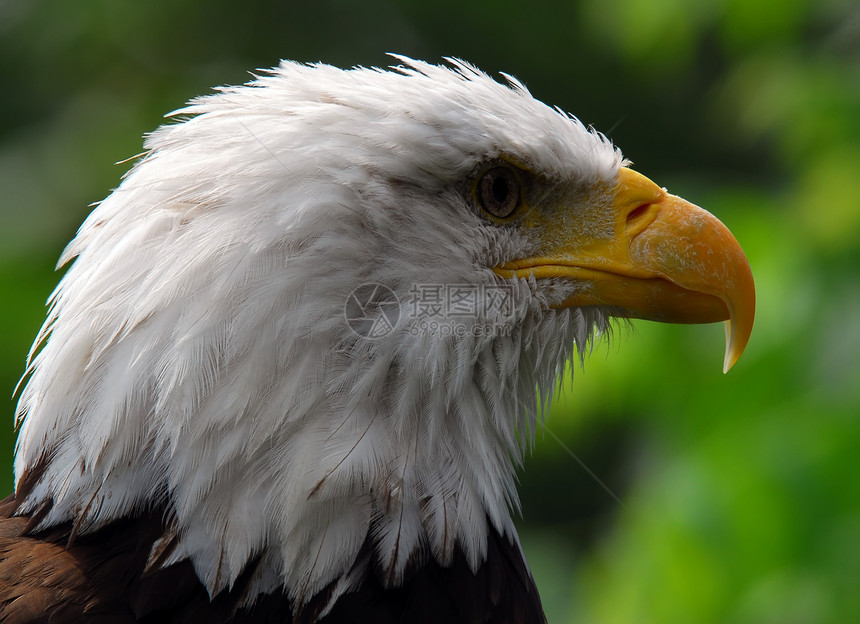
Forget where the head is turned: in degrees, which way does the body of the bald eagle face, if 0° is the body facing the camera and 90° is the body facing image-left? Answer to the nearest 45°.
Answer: approximately 270°
